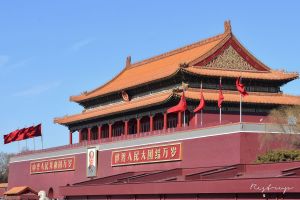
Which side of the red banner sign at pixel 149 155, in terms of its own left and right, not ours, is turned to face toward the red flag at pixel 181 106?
left

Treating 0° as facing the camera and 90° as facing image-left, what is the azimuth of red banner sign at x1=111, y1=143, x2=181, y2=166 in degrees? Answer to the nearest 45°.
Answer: approximately 45°
